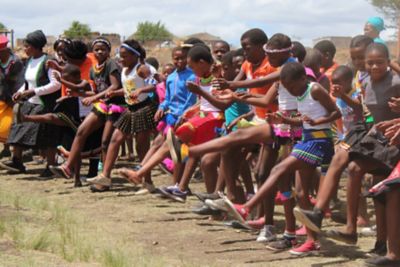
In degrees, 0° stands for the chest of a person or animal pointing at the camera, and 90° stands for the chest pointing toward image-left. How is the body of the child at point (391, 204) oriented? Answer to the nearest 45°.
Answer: approximately 90°

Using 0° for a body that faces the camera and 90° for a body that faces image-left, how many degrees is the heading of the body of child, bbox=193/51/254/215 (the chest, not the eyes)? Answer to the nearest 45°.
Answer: approximately 45°

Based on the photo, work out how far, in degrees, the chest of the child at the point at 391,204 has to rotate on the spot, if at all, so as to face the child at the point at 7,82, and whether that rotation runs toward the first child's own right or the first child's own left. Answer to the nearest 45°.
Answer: approximately 45° to the first child's own right

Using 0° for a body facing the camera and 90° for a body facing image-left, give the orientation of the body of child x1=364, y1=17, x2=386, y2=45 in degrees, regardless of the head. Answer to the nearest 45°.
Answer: approximately 45°

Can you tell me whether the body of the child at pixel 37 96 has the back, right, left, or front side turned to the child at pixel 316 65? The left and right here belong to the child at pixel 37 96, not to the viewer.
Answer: left

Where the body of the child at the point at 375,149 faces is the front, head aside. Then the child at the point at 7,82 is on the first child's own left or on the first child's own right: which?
on the first child's own right

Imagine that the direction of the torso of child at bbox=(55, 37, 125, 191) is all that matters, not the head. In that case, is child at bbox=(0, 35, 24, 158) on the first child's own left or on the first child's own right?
on the first child's own right
